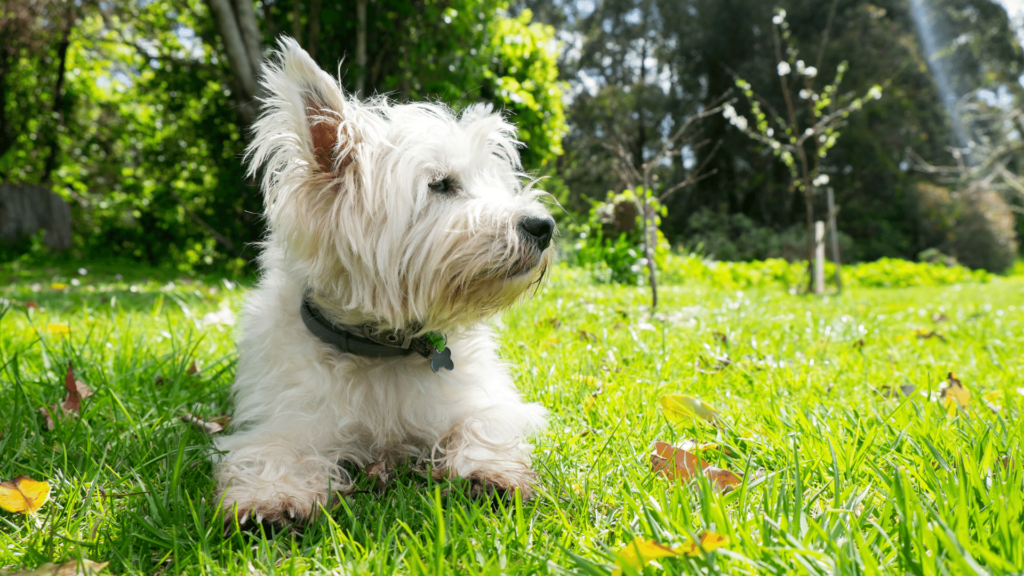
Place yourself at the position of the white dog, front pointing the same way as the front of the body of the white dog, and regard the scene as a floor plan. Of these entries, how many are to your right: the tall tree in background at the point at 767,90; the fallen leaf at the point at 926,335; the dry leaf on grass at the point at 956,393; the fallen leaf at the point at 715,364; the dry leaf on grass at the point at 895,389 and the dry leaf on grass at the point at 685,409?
0

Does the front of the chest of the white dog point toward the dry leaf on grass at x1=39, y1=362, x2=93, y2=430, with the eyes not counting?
no

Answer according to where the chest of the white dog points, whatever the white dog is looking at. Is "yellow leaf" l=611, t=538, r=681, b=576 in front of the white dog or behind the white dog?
in front

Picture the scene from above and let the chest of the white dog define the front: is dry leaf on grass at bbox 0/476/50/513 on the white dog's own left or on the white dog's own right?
on the white dog's own right

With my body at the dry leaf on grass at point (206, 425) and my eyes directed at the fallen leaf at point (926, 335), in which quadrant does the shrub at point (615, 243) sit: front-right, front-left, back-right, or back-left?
front-left

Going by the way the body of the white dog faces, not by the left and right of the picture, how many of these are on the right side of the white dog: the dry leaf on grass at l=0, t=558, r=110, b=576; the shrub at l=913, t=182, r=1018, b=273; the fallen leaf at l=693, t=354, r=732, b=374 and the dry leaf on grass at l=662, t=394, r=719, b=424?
1

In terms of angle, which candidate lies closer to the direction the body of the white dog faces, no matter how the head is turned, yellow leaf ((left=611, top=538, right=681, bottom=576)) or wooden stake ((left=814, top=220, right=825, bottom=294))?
the yellow leaf

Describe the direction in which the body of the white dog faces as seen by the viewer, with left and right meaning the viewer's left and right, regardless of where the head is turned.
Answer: facing the viewer and to the right of the viewer

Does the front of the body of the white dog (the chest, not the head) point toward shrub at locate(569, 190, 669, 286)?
no

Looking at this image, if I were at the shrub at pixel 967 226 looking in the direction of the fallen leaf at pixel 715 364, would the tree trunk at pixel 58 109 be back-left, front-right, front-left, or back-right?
front-right

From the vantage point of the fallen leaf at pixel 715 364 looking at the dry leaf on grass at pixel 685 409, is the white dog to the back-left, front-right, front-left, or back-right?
front-right

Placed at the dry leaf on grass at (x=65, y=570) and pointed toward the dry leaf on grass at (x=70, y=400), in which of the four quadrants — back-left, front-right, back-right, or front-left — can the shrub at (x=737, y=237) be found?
front-right

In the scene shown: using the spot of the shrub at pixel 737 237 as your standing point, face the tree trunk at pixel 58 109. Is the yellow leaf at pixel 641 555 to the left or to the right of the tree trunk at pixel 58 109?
left

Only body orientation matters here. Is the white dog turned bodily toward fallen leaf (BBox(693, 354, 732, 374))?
no

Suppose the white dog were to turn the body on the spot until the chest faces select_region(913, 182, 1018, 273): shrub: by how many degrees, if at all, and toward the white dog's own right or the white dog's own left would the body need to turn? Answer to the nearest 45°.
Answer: approximately 90° to the white dog's own left
